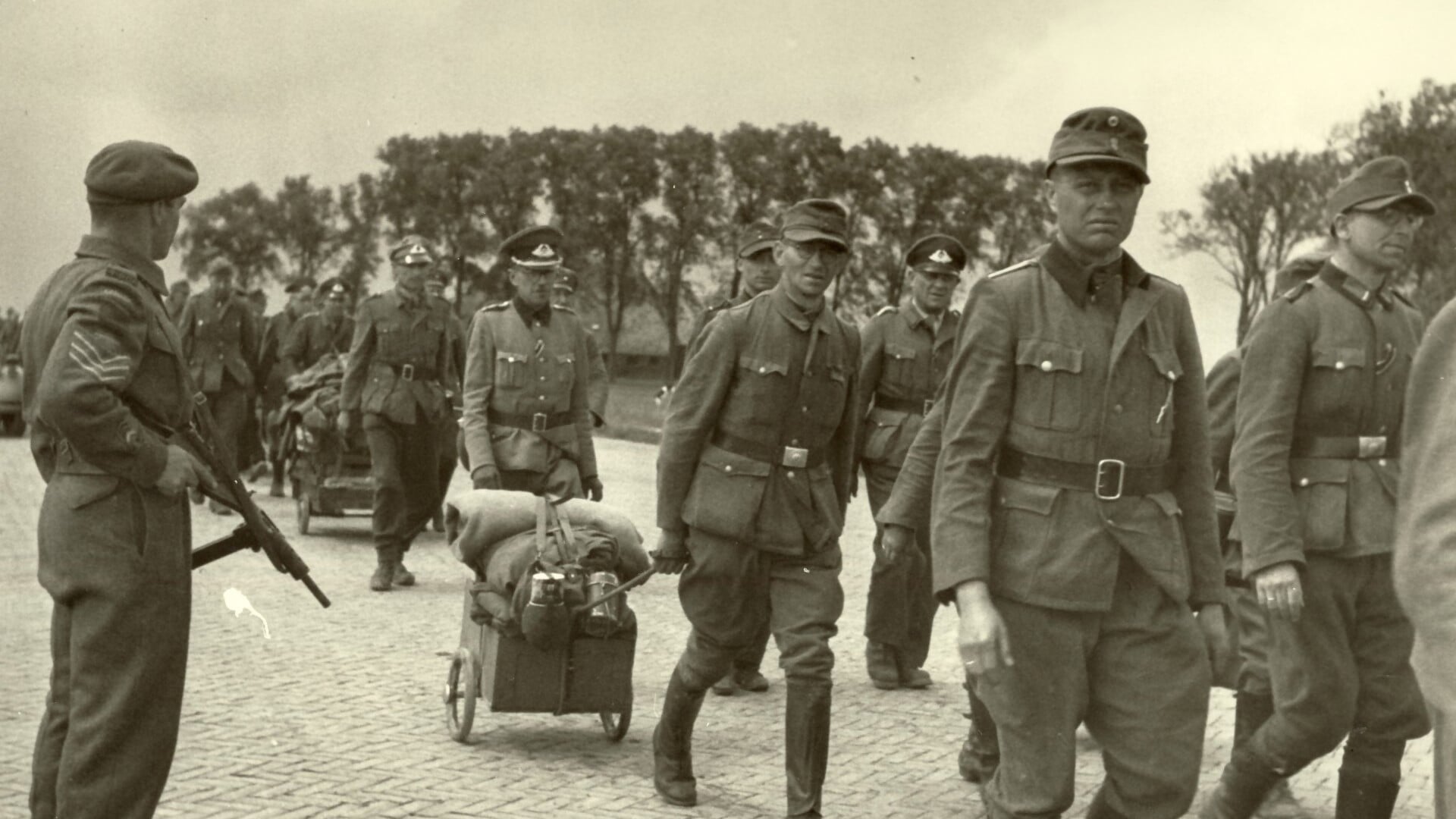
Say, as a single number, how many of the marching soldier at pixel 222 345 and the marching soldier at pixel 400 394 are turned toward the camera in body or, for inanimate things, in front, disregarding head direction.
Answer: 2

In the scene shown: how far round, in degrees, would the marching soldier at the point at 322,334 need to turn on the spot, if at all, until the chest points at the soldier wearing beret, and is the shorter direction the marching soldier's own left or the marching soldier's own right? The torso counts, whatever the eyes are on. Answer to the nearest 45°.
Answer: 0° — they already face them

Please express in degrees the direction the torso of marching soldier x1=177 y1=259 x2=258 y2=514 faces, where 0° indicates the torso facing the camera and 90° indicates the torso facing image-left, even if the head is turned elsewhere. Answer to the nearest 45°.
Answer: approximately 0°

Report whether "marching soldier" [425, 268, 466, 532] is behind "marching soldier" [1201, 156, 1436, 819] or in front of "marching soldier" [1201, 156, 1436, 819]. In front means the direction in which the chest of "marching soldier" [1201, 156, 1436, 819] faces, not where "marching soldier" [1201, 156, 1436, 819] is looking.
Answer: behind

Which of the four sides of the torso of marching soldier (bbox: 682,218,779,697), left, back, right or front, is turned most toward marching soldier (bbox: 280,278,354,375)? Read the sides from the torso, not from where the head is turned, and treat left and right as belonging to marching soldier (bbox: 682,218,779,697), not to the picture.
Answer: back

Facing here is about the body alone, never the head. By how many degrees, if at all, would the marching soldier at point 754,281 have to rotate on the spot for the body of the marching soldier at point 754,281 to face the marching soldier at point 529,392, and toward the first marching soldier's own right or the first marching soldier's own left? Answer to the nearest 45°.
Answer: approximately 180°

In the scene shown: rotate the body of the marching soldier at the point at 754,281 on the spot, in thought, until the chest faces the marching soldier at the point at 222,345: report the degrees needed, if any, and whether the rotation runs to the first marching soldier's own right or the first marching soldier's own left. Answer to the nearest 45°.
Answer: approximately 180°
